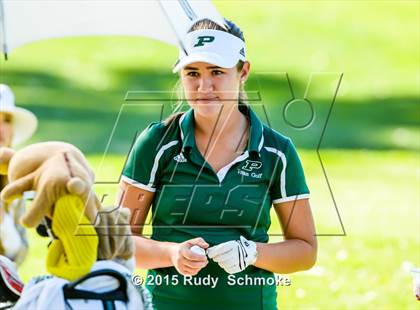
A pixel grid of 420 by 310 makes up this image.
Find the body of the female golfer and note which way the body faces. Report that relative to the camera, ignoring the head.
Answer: toward the camera

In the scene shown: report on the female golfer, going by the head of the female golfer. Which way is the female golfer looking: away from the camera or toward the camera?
toward the camera

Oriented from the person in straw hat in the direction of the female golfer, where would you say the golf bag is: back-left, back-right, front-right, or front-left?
front-right

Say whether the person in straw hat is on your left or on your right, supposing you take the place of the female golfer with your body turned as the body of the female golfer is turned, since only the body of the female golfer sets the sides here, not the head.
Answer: on your right
